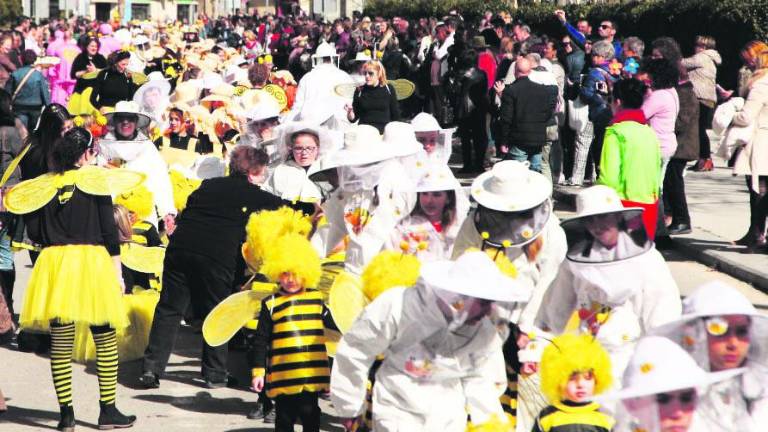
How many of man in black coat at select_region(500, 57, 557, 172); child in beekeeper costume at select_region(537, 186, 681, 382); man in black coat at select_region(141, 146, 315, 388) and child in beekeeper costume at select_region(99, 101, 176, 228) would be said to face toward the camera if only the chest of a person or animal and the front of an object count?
2

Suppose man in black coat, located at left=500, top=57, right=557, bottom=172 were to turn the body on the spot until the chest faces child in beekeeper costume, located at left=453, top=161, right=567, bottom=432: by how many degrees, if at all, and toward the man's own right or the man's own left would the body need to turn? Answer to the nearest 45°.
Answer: approximately 180°

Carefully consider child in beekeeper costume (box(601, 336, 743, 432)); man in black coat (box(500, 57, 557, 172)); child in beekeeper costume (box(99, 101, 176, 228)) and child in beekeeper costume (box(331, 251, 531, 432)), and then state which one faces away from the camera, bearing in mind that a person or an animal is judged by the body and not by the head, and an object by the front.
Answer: the man in black coat

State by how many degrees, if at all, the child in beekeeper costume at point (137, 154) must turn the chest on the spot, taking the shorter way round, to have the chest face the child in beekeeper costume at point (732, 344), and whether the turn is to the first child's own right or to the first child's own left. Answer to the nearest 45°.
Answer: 0° — they already face them

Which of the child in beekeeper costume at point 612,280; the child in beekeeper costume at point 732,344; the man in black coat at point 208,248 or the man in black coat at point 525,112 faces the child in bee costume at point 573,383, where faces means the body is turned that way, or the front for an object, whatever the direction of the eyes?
the child in beekeeper costume at point 612,280

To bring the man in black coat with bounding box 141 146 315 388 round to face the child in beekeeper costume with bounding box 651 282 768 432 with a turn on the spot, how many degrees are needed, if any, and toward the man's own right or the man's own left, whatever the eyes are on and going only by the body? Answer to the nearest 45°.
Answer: approximately 90° to the man's own right

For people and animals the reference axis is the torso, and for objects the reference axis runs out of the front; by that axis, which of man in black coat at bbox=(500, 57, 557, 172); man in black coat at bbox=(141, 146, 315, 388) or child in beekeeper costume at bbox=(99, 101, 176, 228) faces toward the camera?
the child in beekeeper costume

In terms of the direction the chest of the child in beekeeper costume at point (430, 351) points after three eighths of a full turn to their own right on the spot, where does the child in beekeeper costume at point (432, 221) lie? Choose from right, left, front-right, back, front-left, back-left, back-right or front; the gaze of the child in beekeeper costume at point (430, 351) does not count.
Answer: right

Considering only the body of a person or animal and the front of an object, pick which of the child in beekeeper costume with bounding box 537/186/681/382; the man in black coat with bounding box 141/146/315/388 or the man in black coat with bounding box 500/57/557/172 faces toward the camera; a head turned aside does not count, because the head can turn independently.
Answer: the child in beekeeper costume

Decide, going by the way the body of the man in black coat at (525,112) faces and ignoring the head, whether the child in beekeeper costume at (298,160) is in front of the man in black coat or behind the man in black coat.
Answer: behind

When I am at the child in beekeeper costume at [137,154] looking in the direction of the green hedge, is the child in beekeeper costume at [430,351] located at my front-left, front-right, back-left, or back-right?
back-right

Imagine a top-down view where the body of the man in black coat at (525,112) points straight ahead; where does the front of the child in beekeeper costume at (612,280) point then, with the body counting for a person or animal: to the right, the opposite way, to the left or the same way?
the opposite way

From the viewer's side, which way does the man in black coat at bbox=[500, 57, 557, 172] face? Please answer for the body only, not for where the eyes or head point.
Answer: away from the camera

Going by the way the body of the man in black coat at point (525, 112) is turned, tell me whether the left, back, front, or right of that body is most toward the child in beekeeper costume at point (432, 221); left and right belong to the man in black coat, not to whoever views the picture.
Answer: back
